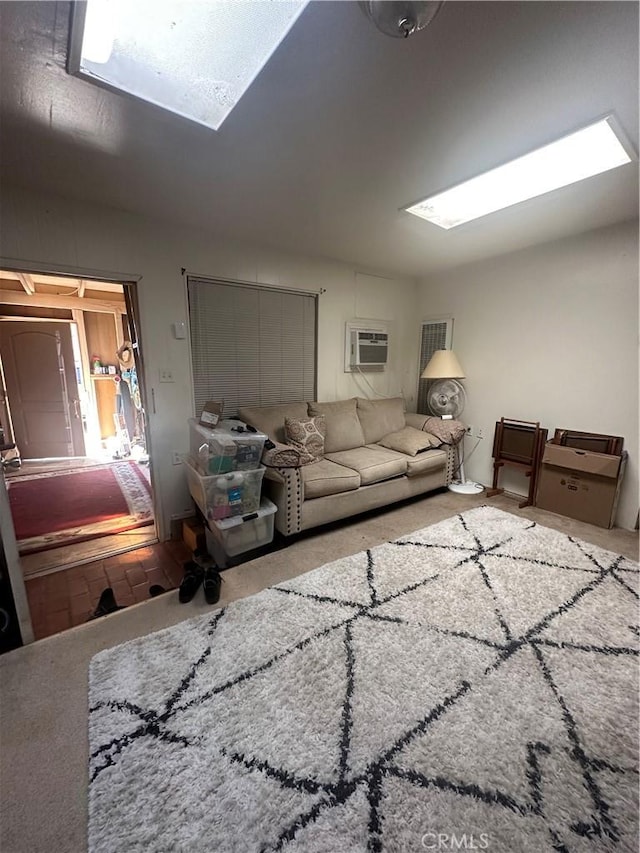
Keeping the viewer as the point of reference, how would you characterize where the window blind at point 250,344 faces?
facing the viewer and to the right of the viewer

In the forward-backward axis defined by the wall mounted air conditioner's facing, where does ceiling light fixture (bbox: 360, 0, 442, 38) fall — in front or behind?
in front

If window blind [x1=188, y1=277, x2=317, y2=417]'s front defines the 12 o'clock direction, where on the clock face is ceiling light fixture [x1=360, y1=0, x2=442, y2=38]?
The ceiling light fixture is roughly at 1 o'clock from the window blind.

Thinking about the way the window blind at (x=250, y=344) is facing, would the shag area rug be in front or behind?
in front

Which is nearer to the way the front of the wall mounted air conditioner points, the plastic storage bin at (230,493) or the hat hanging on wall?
the plastic storage bin

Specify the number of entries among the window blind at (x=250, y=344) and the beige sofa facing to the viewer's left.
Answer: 0

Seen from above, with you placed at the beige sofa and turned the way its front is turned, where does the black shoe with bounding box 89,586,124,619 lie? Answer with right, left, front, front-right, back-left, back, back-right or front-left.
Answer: right

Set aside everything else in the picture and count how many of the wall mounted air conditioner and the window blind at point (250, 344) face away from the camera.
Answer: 0

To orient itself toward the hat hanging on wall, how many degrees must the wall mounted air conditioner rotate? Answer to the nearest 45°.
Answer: approximately 135° to its right

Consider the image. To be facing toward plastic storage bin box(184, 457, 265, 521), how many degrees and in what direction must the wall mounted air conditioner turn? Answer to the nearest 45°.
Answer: approximately 90° to its right
